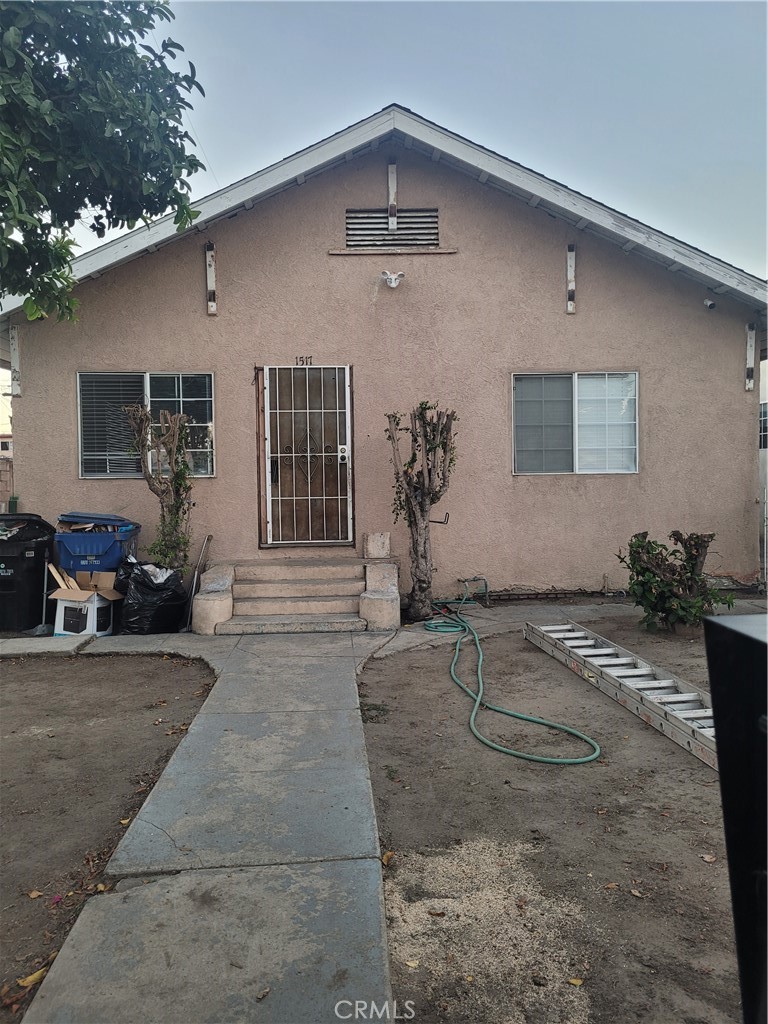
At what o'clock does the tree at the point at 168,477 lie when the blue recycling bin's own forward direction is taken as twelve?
The tree is roughly at 9 o'clock from the blue recycling bin.

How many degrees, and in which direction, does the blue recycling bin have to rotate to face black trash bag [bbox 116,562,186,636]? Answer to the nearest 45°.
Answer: approximately 45° to its left

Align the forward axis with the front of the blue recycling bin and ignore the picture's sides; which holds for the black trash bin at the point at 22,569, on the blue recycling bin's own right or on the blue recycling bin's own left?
on the blue recycling bin's own right

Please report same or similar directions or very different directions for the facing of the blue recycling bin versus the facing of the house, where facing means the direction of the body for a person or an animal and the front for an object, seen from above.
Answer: same or similar directions

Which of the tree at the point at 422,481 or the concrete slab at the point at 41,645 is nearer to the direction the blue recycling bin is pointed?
the concrete slab

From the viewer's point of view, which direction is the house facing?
toward the camera

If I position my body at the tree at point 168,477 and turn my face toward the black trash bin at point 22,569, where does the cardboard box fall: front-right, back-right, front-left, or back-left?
front-left

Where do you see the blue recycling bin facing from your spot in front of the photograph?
facing the viewer

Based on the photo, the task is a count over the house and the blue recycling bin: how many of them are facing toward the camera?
2

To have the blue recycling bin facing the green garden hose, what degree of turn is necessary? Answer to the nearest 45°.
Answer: approximately 45° to its left

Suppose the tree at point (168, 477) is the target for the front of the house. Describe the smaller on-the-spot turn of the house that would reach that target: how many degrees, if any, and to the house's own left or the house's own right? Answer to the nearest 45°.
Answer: approximately 90° to the house's own right

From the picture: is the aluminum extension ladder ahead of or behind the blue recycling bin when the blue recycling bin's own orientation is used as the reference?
ahead

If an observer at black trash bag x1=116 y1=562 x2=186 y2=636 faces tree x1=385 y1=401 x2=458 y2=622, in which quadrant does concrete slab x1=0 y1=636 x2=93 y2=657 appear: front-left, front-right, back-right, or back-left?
back-right
